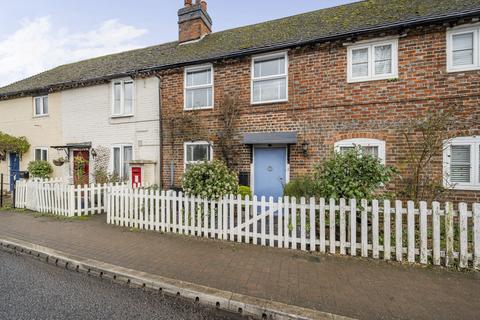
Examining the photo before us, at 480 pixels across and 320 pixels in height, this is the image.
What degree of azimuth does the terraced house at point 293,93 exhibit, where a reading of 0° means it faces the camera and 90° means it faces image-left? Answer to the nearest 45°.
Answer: approximately 45°

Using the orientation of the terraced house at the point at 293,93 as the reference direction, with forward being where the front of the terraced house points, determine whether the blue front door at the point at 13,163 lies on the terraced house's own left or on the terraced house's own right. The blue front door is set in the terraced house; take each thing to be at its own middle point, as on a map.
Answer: on the terraced house's own right

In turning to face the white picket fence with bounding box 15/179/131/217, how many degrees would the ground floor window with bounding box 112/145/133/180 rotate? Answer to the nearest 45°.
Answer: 0° — it already faces it

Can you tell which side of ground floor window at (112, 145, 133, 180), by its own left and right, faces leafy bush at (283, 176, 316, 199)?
left

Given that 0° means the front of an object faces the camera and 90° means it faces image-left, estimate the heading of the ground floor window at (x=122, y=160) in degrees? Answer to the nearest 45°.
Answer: approximately 45°

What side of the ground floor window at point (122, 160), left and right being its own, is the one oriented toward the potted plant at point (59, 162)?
right
